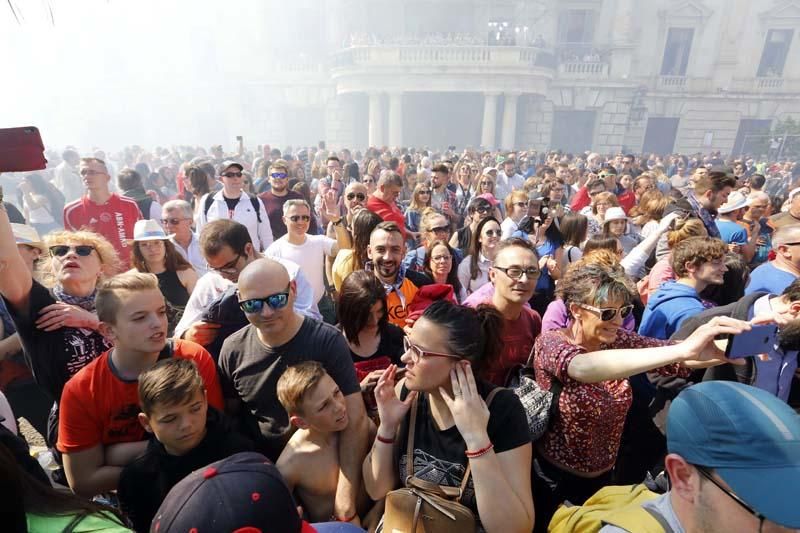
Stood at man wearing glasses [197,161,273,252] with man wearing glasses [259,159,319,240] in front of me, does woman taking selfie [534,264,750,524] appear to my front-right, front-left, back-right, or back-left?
back-right

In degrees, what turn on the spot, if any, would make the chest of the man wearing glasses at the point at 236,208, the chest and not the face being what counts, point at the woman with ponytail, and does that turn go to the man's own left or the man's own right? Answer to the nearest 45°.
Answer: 0° — they already face them

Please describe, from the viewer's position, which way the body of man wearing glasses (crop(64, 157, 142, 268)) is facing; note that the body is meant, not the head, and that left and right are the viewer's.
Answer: facing the viewer

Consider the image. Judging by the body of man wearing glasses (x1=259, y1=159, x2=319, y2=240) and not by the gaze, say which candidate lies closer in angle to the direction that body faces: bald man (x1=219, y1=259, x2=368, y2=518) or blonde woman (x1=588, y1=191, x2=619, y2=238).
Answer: the bald man

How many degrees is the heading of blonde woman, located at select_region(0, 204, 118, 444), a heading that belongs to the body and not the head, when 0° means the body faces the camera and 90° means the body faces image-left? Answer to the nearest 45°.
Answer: approximately 0°

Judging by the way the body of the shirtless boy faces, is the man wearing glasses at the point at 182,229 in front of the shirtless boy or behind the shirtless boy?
behind

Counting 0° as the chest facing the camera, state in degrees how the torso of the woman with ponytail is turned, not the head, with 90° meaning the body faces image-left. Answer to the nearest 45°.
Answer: approximately 45°

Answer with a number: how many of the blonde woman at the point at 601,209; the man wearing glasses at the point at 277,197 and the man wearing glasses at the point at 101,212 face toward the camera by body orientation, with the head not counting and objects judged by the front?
3

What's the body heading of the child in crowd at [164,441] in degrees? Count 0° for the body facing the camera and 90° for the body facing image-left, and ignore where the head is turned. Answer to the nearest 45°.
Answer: approximately 315°

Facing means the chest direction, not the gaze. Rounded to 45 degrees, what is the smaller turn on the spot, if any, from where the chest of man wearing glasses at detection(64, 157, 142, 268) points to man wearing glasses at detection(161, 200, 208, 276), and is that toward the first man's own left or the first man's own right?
approximately 45° to the first man's own left

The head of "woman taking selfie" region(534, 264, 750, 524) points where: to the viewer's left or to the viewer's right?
to the viewer's right

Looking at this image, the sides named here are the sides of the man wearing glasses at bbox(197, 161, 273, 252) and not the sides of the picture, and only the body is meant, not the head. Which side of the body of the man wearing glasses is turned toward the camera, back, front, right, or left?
front

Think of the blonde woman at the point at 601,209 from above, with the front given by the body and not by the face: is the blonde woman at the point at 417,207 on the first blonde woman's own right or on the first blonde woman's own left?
on the first blonde woman's own right

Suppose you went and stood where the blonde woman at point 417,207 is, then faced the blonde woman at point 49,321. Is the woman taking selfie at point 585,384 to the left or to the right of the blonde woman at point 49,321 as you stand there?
left

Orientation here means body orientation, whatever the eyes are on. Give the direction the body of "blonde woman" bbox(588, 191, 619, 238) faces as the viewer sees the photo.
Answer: toward the camera
